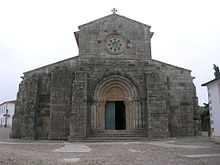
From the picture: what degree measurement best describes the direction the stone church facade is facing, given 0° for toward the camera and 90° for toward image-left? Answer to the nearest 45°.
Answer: approximately 0°
